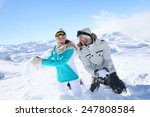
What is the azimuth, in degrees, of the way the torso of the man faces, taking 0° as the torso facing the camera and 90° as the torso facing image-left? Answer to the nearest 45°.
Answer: approximately 0°

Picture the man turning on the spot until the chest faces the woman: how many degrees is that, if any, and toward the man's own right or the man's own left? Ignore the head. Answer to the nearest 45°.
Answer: approximately 45° to the man's own right
